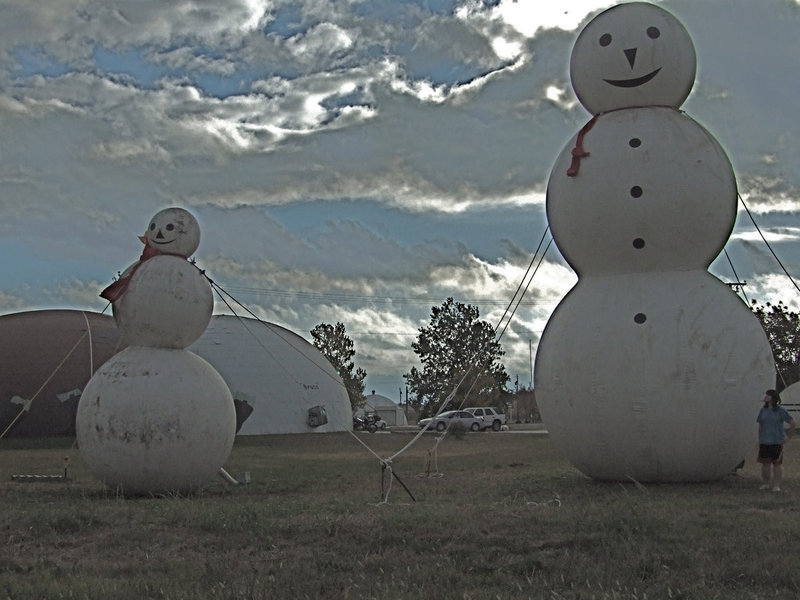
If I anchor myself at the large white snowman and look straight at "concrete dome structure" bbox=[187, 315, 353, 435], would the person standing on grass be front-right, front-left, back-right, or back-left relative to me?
back-right

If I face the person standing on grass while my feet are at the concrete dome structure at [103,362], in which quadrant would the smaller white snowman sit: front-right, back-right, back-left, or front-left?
front-right

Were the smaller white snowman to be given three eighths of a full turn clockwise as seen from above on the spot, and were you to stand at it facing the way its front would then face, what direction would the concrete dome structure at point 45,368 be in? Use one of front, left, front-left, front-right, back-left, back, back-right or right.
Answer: front

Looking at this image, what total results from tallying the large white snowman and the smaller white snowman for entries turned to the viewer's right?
0

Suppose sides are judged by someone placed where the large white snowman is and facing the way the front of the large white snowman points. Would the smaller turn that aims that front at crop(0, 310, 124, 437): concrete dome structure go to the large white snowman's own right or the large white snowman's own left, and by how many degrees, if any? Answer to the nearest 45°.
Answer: approximately 135° to the large white snowman's own right

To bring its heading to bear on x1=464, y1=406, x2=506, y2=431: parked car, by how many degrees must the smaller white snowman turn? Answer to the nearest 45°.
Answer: approximately 180°

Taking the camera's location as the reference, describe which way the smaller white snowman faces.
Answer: facing the viewer and to the left of the viewer

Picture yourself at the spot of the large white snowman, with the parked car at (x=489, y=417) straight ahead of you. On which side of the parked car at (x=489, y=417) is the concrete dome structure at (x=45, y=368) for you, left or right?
left

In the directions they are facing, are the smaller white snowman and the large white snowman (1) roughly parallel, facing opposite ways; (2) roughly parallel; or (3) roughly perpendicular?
roughly parallel

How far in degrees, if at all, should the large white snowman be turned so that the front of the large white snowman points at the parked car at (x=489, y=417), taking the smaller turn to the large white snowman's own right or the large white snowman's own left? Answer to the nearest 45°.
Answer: approximately 180°

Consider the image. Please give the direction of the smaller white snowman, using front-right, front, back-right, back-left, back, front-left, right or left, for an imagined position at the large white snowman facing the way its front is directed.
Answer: right

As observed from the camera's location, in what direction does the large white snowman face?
facing the viewer

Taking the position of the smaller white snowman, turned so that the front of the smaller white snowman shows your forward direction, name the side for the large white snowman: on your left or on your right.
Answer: on your left

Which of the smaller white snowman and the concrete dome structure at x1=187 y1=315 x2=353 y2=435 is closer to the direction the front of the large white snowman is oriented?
the smaller white snowman
